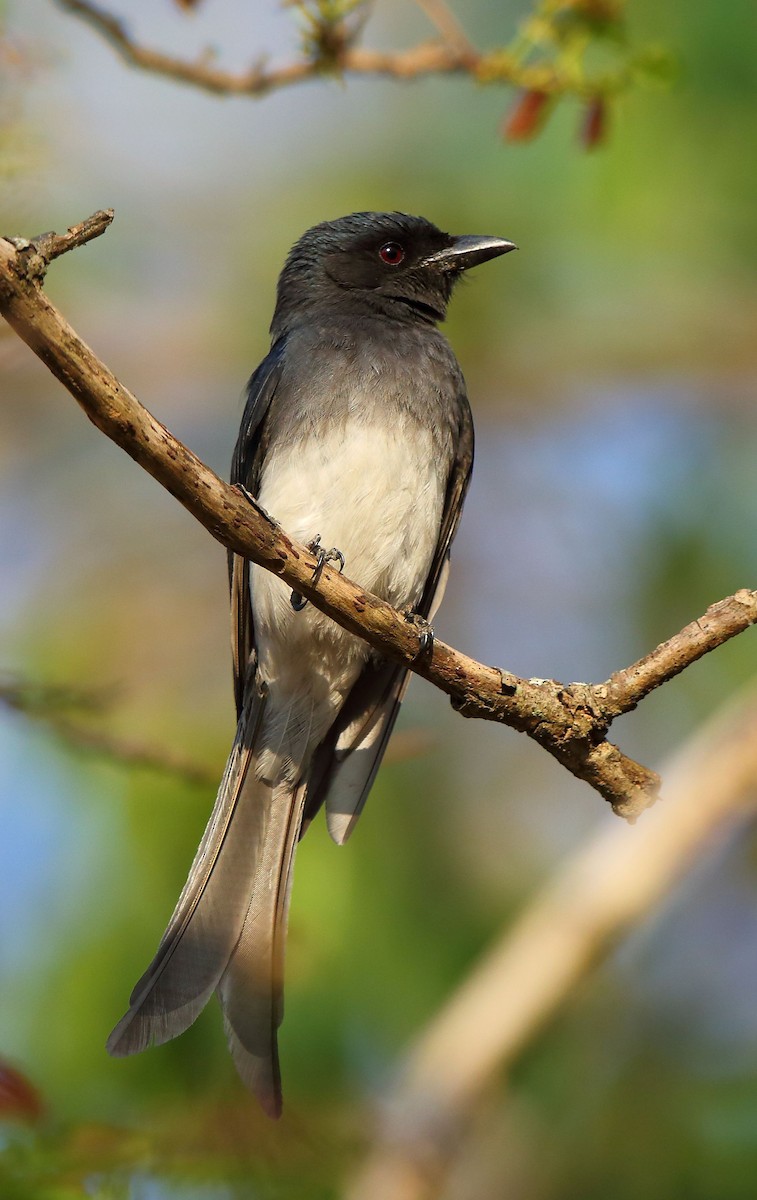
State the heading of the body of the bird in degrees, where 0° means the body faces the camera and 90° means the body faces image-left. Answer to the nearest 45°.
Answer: approximately 315°
